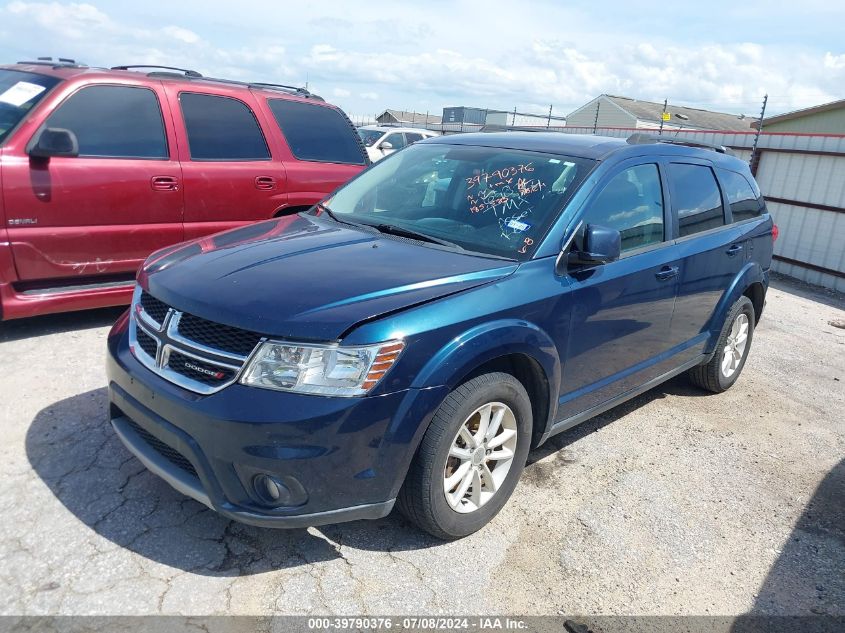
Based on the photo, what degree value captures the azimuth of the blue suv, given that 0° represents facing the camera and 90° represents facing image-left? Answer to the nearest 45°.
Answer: approximately 45°

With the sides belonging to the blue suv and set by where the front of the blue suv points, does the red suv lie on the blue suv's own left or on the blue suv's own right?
on the blue suv's own right

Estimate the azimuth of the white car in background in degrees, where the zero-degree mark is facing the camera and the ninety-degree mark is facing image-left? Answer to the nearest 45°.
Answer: approximately 45°

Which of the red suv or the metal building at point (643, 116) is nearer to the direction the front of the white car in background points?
the red suv

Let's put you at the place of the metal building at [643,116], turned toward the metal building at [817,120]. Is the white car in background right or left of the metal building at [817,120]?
right

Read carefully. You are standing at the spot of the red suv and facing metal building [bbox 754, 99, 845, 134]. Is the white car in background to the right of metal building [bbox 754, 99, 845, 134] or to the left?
left

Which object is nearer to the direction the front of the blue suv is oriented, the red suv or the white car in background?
the red suv

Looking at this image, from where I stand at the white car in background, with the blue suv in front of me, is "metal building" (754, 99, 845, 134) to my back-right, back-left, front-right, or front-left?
back-left

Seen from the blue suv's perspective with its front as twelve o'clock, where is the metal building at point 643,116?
The metal building is roughly at 5 o'clock from the blue suv.
